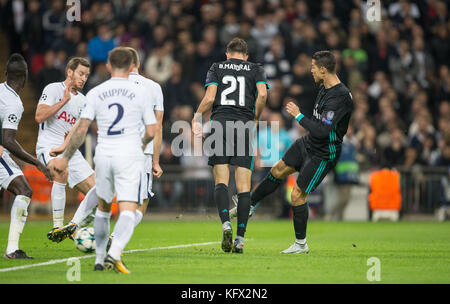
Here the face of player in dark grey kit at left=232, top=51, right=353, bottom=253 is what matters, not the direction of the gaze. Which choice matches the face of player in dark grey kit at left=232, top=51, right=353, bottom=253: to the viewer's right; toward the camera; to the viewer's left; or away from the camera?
to the viewer's left

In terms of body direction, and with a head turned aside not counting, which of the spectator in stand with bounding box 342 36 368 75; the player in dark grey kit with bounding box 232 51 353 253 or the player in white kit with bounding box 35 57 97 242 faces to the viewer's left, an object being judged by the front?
the player in dark grey kit

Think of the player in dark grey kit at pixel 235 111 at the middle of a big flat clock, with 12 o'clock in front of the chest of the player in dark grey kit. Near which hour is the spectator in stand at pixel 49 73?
The spectator in stand is roughly at 11 o'clock from the player in dark grey kit.

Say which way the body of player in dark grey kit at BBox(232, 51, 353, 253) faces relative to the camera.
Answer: to the viewer's left

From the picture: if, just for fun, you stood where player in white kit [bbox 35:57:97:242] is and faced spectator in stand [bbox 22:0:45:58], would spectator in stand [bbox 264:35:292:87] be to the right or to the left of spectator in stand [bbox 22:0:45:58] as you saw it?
right

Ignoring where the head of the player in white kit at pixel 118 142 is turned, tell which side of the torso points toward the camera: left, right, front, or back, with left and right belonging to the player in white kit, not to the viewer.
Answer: back

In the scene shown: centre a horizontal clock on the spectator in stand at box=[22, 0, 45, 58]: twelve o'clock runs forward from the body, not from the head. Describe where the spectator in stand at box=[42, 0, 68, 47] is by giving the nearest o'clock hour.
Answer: the spectator in stand at box=[42, 0, 68, 47] is roughly at 9 o'clock from the spectator in stand at box=[22, 0, 45, 58].

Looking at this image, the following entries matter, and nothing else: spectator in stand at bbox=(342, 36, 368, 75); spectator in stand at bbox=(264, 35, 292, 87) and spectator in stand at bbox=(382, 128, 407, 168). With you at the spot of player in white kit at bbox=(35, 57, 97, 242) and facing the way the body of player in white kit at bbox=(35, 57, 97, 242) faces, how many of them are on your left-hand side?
3

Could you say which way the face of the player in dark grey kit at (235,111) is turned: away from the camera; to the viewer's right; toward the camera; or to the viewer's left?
away from the camera

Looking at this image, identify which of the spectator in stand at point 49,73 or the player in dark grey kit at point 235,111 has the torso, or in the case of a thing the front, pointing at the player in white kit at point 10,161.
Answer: the spectator in stand

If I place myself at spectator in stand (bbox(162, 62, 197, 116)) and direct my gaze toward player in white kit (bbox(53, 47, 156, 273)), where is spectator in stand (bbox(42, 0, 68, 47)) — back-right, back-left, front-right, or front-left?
back-right

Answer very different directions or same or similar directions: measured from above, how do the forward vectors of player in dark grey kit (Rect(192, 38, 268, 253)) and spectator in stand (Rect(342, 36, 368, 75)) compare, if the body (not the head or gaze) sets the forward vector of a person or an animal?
very different directions

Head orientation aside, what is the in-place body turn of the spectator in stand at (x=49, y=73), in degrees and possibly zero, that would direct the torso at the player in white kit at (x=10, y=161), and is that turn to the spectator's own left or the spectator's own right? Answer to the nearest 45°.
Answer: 0° — they already face them

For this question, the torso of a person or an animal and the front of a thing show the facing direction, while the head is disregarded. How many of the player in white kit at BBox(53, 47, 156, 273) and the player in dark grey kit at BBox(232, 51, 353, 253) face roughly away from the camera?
1

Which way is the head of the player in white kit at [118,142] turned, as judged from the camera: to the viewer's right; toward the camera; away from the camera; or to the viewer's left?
away from the camera

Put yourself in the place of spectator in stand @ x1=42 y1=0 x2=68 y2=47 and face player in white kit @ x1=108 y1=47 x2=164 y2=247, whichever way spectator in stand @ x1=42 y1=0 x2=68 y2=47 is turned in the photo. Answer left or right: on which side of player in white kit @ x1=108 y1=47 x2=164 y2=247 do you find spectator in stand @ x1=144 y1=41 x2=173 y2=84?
left

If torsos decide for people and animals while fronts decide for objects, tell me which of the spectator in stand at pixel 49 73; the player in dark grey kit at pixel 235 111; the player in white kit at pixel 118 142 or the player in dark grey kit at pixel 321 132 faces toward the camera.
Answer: the spectator in stand

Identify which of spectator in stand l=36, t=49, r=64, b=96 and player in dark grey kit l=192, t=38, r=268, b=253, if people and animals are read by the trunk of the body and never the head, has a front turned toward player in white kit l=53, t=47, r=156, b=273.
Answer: the spectator in stand
